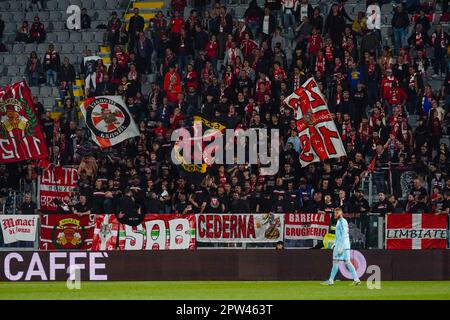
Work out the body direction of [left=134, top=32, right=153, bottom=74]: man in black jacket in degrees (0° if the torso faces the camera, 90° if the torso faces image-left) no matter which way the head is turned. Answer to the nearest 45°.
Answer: approximately 0°

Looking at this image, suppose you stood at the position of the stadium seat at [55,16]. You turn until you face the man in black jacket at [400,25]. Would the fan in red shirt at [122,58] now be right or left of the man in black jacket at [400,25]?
right

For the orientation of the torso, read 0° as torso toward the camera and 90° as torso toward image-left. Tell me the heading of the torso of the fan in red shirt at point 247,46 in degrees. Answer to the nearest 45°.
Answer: approximately 0°

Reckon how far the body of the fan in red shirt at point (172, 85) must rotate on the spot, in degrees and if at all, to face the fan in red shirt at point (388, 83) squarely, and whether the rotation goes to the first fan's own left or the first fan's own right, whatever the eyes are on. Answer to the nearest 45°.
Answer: approximately 90° to the first fan's own left
